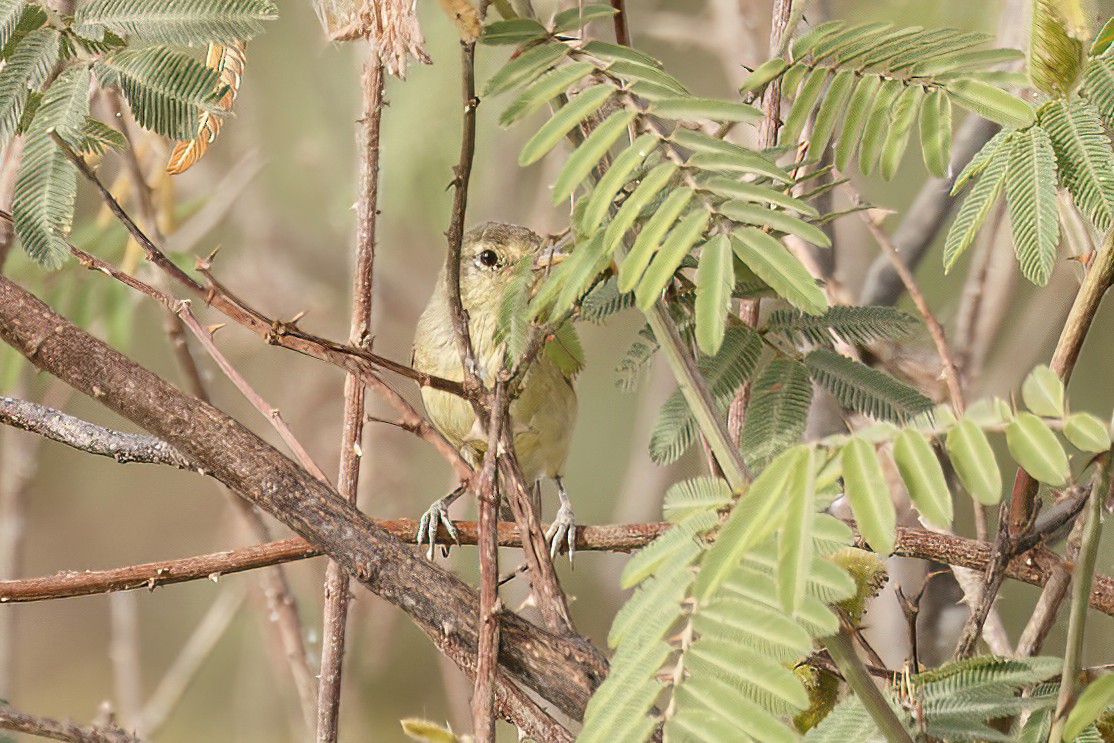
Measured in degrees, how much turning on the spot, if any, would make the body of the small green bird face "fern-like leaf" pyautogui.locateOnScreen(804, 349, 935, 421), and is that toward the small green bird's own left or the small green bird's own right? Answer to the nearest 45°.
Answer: approximately 45° to the small green bird's own left

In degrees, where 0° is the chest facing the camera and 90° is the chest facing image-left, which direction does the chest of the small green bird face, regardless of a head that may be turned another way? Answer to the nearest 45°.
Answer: approximately 0°

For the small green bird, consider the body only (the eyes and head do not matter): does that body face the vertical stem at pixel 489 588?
yes
